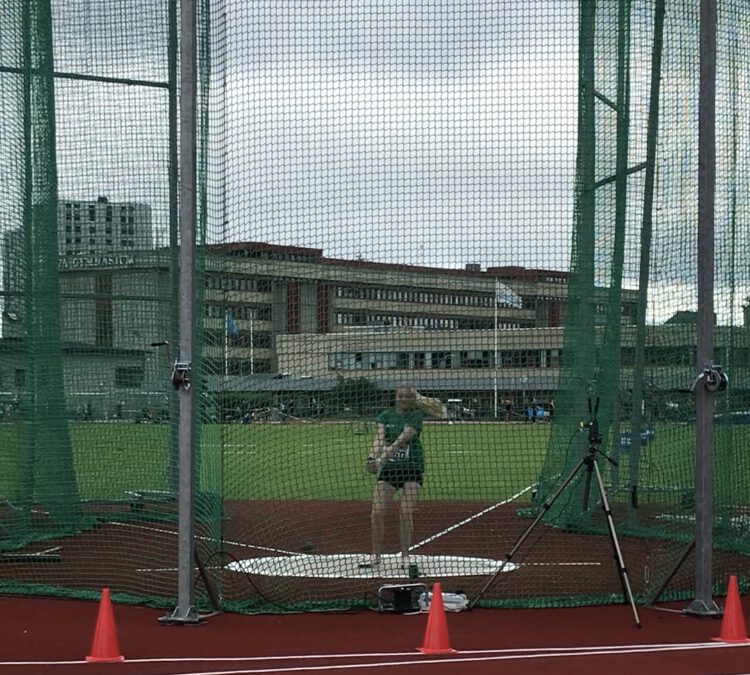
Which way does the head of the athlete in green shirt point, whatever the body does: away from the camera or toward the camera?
toward the camera

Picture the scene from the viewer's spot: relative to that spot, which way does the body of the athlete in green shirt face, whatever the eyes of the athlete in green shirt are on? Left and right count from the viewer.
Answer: facing the viewer

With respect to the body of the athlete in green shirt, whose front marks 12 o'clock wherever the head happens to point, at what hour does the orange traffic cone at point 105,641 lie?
The orange traffic cone is roughly at 1 o'clock from the athlete in green shirt.

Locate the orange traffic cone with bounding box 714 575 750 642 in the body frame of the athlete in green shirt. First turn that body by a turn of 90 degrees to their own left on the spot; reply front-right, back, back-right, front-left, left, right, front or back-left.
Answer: front-right

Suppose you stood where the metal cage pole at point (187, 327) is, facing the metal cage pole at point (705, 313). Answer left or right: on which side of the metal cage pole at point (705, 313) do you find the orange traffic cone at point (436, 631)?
right

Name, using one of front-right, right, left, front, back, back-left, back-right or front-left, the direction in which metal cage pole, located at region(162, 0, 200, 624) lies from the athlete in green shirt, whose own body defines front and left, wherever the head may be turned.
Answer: front-right

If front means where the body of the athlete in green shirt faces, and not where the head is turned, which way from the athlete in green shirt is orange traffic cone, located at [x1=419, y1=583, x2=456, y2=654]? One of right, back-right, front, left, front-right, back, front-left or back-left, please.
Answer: front

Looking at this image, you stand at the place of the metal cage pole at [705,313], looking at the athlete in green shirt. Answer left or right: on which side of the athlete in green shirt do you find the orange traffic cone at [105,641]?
left

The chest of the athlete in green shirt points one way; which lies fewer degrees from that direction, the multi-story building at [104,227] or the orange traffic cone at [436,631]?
the orange traffic cone

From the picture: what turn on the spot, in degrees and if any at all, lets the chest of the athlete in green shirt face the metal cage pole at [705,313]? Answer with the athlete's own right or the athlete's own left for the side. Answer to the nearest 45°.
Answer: approximately 45° to the athlete's own left

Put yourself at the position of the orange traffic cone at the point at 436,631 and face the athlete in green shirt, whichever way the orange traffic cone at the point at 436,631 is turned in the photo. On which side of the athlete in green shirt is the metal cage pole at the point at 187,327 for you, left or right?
left
